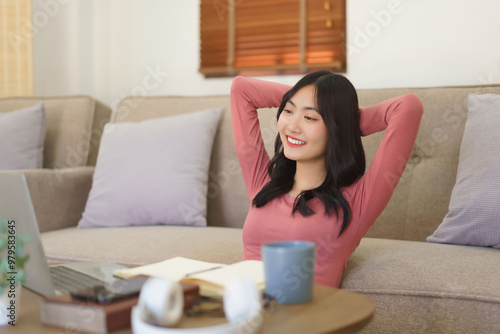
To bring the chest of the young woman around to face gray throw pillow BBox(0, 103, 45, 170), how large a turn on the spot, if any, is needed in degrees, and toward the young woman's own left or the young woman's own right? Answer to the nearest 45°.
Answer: approximately 90° to the young woman's own right

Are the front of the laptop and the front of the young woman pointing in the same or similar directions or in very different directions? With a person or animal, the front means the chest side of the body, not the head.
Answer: very different directions

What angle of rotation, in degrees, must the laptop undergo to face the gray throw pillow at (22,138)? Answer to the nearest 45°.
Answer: approximately 45° to its left

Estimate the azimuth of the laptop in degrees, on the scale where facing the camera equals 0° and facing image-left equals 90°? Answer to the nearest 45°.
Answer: approximately 225°

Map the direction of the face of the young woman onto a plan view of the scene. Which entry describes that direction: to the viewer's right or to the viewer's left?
to the viewer's left

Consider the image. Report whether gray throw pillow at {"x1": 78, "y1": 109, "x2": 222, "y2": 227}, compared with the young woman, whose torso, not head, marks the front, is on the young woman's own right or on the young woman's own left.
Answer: on the young woman's own right

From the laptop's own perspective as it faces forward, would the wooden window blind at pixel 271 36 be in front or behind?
in front

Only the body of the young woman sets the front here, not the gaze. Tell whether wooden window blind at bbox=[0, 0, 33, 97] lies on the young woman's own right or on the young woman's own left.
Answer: on the young woman's own right
